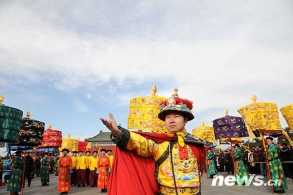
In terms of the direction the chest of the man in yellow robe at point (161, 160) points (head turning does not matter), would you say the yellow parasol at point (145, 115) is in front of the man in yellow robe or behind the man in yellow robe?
behind

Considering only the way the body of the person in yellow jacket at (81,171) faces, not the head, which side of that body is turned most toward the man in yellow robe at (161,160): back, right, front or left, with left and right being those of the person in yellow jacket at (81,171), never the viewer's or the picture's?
front

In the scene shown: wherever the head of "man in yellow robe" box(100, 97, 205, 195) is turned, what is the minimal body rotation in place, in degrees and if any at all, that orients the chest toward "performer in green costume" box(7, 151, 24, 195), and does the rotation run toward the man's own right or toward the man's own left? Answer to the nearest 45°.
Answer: approximately 135° to the man's own right

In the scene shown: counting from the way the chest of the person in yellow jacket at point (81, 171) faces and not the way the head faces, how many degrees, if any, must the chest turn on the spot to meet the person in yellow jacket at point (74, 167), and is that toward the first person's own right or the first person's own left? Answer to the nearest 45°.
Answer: approximately 135° to the first person's own right

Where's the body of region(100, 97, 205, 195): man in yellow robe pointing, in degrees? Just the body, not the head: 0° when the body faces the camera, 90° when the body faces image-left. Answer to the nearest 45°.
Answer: approximately 0°

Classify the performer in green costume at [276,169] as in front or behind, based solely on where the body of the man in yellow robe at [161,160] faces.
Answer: behind

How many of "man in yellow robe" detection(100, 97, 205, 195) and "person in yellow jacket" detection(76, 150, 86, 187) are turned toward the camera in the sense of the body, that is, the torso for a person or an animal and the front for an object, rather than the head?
2

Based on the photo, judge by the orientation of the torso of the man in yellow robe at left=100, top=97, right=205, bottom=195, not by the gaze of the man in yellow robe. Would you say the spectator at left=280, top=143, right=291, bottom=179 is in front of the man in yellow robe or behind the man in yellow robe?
behind
